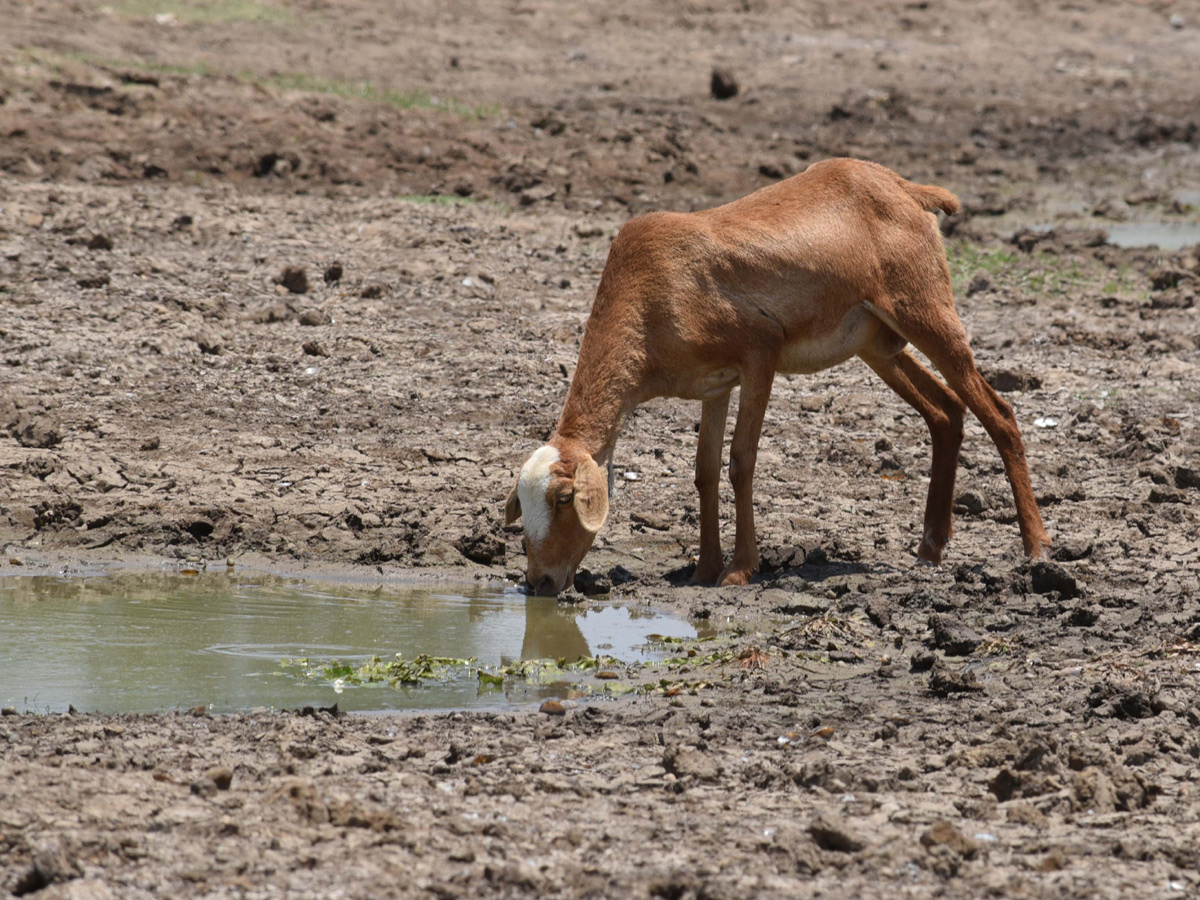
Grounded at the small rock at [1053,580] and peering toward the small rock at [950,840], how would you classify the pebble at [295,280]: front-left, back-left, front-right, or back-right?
back-right

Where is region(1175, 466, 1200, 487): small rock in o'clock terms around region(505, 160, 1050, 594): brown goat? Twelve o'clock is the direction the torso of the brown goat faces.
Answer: The small rock is roughly at 5 o'clock from the brown goat.

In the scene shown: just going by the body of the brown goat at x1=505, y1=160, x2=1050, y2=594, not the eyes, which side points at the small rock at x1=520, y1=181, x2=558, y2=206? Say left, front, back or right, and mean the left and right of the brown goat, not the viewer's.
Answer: right

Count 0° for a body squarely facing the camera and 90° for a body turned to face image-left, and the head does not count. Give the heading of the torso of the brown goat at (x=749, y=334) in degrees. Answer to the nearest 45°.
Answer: approximately 90°

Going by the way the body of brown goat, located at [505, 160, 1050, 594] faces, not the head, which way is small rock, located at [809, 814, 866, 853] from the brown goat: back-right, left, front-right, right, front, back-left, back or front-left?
left

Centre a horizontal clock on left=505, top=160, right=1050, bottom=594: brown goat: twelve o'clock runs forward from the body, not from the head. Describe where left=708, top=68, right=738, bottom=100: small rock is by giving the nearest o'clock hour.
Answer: The small rock is roughly at 3 o'clock from the brown goat.

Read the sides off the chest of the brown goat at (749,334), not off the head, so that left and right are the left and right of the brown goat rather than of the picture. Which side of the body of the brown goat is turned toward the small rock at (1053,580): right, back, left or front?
back

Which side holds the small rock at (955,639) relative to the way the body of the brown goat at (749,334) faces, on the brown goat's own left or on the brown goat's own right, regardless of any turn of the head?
on the brown goat's own left

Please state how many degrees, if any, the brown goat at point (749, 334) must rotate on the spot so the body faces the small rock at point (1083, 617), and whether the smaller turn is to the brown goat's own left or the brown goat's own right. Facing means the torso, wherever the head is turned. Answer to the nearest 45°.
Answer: approximately 135° to the brown goat's own left

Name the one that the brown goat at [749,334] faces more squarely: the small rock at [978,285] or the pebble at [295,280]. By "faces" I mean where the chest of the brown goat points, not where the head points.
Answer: the pebble
